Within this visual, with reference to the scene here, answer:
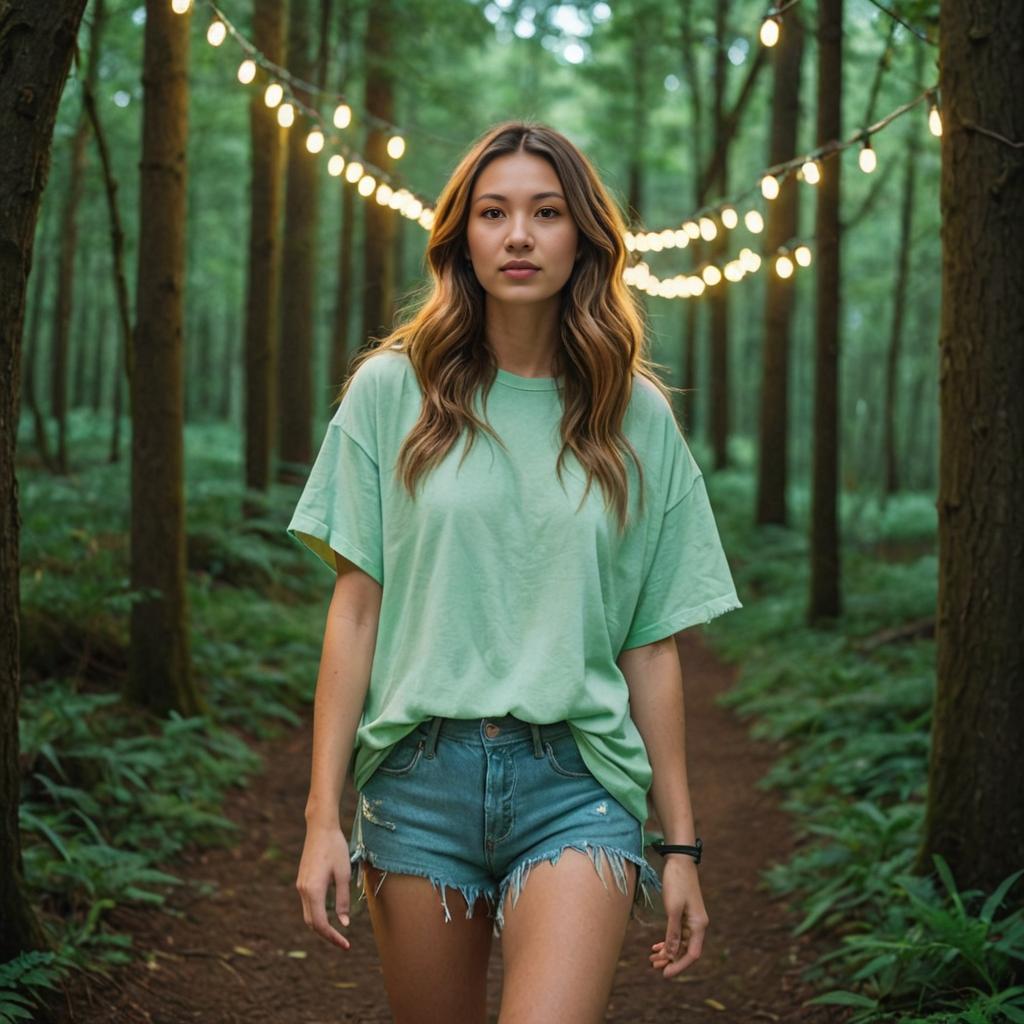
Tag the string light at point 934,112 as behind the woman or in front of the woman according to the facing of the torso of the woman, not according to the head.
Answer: behind

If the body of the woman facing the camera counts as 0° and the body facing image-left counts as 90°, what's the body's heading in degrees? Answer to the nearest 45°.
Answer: approximately 0°
